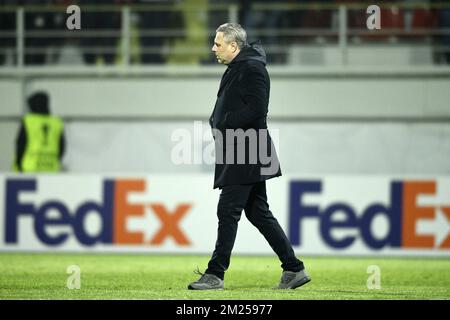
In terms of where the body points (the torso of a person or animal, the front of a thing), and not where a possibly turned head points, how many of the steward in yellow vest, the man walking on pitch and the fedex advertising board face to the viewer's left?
1

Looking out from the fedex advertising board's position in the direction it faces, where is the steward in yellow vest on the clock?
The steward in yellow vest is roughly at 4 o'clock from the fedex advertising board.

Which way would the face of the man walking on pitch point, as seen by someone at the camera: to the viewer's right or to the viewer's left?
to the viewer's left

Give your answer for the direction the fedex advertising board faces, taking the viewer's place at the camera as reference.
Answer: facing the viewer

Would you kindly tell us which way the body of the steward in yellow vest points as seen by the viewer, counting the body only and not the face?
away from the camera

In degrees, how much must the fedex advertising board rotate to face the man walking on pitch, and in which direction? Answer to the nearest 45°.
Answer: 0° — it already faces them

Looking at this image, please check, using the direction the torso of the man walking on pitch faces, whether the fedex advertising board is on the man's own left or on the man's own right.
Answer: on the man's own right

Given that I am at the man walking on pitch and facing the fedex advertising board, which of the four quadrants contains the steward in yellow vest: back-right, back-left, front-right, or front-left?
front-left

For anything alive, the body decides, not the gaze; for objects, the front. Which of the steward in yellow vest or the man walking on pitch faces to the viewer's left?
the man walking on pitch

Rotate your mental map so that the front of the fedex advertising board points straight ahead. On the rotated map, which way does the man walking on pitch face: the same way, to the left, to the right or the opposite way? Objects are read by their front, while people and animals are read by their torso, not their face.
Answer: to the right

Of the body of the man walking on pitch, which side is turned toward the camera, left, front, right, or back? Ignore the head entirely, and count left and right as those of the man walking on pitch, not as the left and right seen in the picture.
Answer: left

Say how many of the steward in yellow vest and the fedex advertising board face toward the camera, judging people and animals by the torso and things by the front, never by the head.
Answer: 1

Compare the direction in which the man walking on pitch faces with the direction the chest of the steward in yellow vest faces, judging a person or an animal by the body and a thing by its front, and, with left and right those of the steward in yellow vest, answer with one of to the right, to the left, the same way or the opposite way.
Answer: to the left

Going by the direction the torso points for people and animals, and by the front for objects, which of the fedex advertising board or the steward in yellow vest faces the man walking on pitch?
the fedex advertising board
